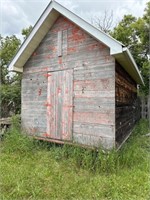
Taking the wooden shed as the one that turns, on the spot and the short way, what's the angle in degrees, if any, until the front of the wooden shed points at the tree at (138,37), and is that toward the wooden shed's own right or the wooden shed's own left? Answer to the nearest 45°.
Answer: approximately 180°

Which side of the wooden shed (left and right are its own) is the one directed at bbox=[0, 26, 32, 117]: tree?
right

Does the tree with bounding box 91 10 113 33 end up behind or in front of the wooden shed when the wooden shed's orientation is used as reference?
behind

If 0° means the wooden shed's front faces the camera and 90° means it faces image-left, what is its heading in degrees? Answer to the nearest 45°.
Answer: approximately 45°

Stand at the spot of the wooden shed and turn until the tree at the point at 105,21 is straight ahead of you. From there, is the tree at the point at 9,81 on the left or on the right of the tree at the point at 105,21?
left
